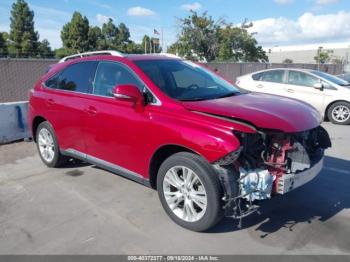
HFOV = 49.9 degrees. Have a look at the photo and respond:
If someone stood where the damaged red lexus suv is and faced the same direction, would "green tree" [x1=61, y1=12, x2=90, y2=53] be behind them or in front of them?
behind

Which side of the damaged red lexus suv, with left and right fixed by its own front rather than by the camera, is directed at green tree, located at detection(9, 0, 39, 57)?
back

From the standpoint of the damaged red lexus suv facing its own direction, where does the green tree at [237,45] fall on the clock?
The green tree is roughly at 8 o'clock from the damaged red lexus suv.

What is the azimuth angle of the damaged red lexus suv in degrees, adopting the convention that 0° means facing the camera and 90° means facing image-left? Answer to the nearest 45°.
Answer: approximately 315°

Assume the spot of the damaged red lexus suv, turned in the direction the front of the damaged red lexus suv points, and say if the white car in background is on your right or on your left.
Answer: on your left

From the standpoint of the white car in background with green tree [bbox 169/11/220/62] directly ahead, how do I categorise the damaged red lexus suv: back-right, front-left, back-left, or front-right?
back-left

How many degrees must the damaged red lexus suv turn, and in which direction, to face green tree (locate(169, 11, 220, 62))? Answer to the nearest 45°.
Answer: approximately 135° to its left

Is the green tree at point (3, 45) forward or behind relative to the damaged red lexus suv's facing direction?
behind
